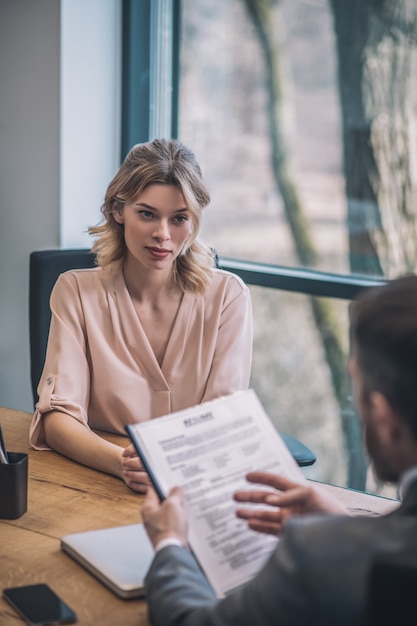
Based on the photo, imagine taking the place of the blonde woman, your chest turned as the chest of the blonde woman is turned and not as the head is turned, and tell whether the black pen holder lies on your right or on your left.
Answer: on your right

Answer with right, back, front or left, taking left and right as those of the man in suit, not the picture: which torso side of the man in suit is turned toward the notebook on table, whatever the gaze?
front

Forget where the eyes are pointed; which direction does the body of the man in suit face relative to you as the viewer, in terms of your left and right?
facing away from the viewer and to the left of the viewer

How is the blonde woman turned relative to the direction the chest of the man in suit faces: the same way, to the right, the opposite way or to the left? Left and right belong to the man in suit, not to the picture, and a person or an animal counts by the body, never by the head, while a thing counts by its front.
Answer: the opposite way

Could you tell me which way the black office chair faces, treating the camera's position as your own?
facing the viewer and to the right of the viewer

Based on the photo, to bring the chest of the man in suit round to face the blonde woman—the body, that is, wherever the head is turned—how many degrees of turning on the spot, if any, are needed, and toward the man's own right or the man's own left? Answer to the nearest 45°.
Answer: approximately 45° to the man's own right

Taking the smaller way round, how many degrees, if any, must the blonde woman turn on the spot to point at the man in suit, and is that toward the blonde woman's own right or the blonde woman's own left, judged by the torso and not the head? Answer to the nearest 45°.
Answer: approximately 45° to the blonde woman's own right

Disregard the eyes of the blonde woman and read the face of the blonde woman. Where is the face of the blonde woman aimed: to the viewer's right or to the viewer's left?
to the viewer's right

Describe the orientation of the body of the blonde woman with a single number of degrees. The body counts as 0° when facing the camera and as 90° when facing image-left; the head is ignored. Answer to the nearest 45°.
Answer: approximately 315°

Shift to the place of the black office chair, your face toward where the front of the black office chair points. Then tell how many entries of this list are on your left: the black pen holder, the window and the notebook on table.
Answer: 1

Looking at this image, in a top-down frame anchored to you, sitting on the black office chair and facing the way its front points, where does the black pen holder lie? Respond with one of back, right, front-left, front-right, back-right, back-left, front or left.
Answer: front-right

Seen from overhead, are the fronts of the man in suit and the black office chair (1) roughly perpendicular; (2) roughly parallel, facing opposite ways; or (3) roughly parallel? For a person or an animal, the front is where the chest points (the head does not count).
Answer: roughly parallel, facing opposite ways

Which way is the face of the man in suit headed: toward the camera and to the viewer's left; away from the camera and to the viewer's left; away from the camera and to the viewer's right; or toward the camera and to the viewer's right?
away from the camera and to the viewer's left

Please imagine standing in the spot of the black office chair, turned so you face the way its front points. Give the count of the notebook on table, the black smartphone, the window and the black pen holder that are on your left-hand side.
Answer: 1
